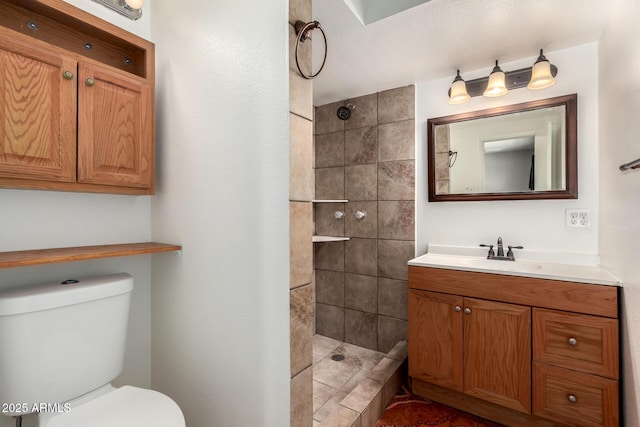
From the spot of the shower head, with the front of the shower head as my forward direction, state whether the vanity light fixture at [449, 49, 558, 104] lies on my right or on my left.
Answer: on my left

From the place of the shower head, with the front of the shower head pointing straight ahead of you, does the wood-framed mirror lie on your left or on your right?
on your left

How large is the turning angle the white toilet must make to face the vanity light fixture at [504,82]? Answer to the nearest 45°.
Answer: approximately 45° to its left

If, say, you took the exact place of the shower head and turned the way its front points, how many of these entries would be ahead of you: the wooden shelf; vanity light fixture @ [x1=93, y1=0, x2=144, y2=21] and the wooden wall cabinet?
3

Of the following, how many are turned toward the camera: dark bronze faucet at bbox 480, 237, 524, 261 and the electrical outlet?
2

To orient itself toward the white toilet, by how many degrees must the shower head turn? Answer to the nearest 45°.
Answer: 0° — it already faces it

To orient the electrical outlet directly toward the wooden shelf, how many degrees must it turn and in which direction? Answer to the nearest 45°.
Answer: approximately 45° to its right

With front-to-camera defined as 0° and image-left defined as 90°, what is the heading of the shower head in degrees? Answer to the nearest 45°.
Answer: approximately 45°
